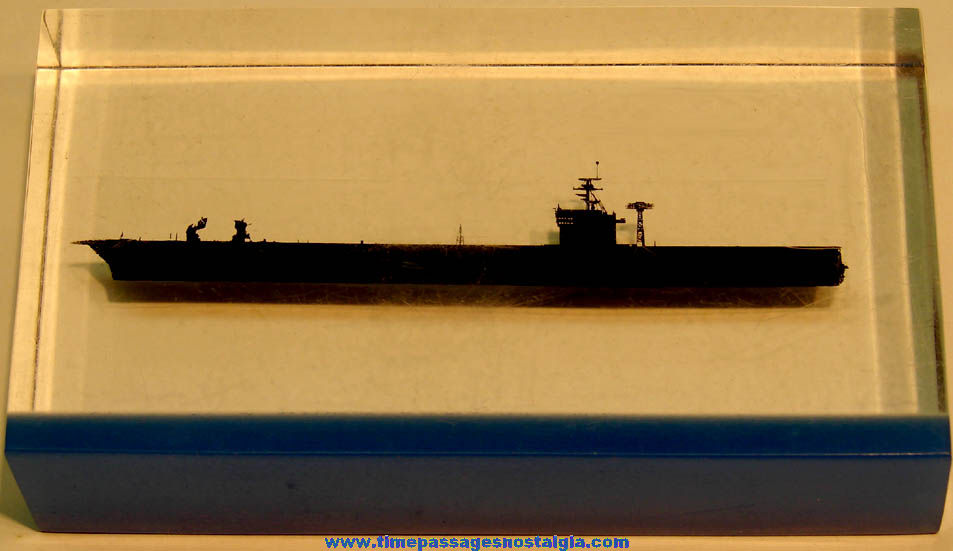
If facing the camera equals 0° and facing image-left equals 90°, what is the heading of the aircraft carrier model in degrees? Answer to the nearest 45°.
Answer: approximately 90°
